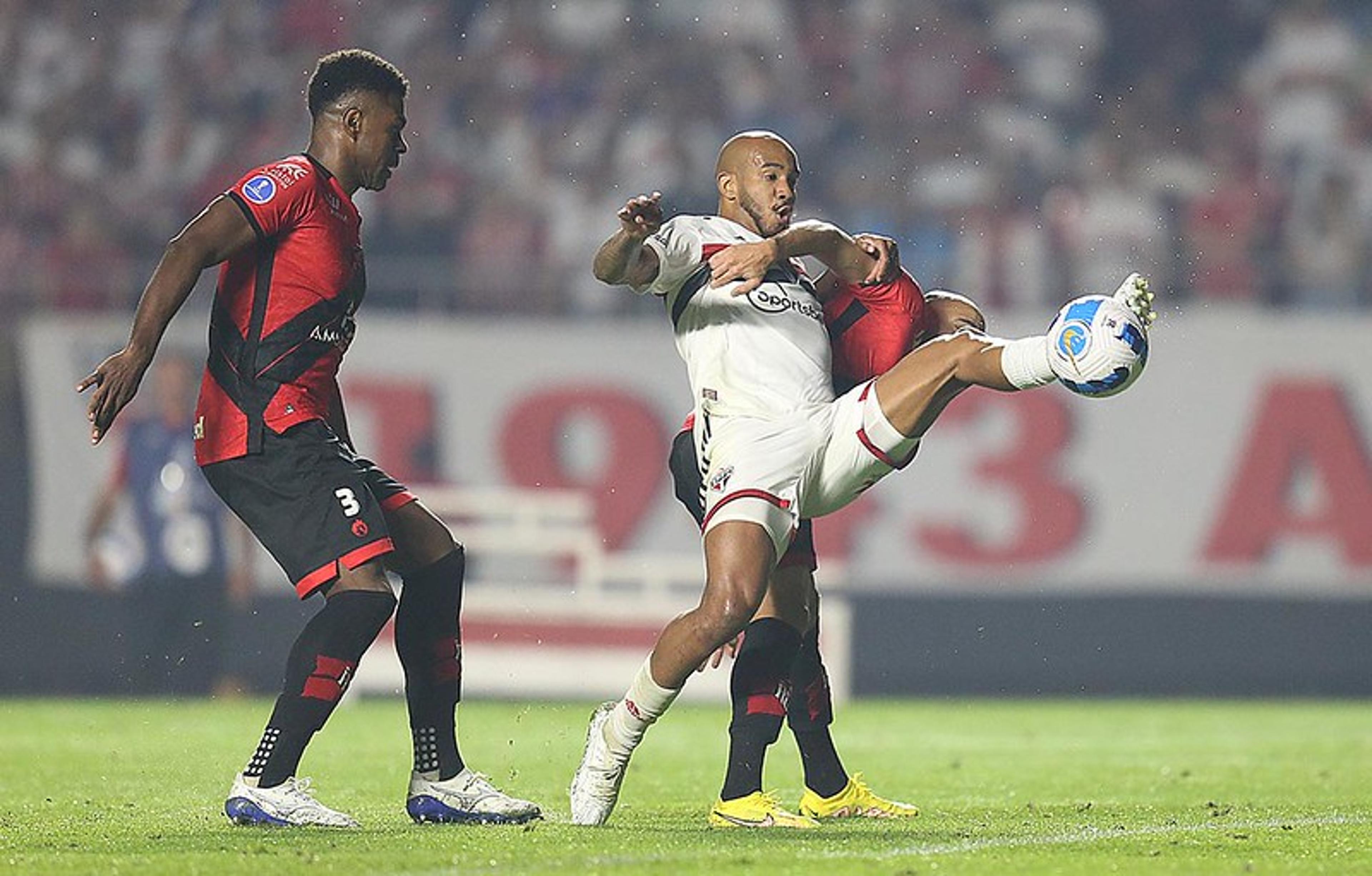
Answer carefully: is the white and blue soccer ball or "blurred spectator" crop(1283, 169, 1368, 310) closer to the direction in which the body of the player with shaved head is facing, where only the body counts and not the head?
the white and blue soccer ball

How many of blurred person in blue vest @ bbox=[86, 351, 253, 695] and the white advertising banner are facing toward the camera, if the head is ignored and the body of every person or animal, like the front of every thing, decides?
2

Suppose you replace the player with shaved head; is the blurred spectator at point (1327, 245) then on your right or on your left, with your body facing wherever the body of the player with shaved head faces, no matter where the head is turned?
on your left

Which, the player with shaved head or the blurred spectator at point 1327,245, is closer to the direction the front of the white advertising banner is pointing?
the player with shaved head

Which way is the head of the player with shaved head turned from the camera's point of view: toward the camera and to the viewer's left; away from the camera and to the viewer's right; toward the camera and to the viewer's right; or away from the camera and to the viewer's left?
toward the camera and to the viewer's right

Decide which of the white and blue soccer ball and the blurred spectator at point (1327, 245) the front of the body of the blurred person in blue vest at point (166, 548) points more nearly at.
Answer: the white and blue soccer ball

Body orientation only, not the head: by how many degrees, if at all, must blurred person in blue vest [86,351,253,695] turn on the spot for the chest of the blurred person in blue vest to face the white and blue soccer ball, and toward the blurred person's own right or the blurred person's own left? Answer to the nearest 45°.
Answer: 0° — they already face it

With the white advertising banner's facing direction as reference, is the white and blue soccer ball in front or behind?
in front

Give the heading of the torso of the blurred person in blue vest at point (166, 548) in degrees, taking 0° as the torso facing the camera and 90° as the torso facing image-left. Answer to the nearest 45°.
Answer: approximately 0°

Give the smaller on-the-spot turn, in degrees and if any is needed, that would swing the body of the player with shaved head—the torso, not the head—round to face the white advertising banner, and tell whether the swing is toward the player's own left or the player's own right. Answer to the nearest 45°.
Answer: approximately 135° to the player's own left

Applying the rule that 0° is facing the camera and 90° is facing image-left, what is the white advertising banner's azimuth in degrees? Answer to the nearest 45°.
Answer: approximately 0°
